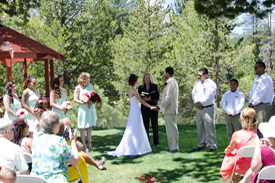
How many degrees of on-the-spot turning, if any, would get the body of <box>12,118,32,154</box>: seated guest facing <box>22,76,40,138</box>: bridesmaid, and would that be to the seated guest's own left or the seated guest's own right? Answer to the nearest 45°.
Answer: approximately 45° to the seated guest's own left

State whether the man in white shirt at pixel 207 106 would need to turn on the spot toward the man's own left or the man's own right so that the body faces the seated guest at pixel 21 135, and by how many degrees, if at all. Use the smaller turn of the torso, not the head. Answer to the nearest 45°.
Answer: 0° — they already face them

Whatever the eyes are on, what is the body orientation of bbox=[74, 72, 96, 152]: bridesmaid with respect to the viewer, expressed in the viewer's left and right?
facing the viewer and to the right of the viewer

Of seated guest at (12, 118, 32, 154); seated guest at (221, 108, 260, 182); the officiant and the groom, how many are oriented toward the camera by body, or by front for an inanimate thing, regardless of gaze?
1

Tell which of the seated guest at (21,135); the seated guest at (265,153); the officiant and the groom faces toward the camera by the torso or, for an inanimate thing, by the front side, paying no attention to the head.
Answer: the officiant

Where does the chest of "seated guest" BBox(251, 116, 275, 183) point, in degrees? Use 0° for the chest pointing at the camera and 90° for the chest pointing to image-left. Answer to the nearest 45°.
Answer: approximately 135°

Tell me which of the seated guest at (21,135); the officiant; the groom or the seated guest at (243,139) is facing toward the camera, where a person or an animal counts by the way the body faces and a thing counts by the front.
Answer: the officiant

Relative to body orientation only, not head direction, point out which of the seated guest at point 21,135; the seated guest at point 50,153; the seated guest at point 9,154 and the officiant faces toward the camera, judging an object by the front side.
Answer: the officiant

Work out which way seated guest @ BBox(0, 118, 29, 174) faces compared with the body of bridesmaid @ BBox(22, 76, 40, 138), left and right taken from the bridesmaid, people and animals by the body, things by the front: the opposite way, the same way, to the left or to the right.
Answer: to the left

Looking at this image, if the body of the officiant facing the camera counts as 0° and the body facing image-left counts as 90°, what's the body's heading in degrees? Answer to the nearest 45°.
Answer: approximately 0°

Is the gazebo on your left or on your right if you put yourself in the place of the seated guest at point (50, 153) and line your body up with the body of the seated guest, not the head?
on your left

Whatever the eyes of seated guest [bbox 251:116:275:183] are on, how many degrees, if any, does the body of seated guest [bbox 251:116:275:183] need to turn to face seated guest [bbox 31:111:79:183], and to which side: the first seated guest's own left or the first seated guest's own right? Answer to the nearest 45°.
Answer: approximately 45° to the first seated guest's own left

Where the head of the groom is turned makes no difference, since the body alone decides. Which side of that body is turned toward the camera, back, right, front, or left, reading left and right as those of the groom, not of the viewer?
left

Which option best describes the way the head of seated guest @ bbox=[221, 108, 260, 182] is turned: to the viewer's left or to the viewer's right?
to the viewer's left

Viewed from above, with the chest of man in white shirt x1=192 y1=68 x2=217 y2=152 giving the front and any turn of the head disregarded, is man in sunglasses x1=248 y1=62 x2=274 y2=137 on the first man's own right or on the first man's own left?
on the first man's own left
